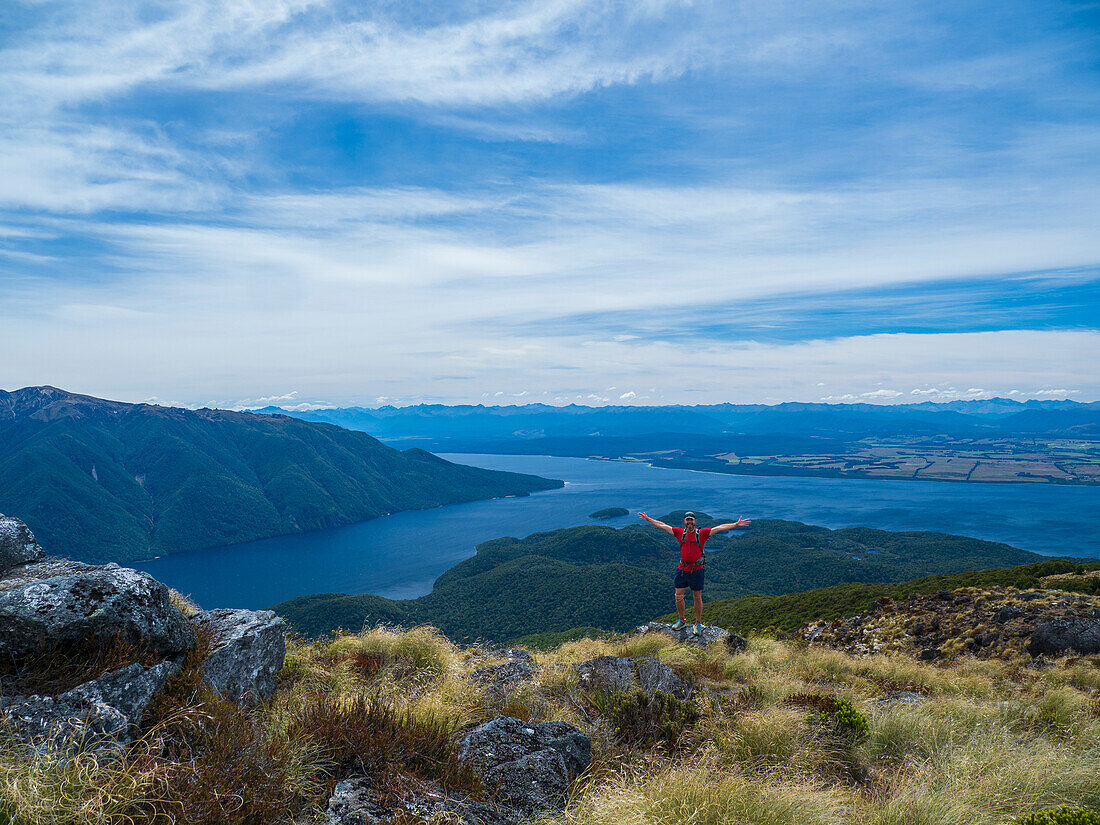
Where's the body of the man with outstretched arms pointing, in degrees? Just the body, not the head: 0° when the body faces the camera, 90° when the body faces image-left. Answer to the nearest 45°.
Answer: approximately 0°

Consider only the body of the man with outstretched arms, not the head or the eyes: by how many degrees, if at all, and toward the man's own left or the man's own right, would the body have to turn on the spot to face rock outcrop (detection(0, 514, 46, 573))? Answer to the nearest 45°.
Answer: approximately 45° to the man's own right

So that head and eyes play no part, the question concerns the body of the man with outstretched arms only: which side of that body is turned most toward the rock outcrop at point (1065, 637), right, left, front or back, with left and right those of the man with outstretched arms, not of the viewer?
left
